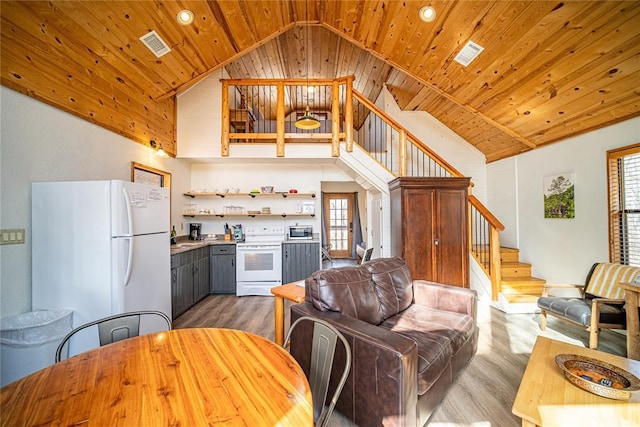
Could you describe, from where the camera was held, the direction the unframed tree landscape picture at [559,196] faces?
facing the viewer and to the left of the viewer

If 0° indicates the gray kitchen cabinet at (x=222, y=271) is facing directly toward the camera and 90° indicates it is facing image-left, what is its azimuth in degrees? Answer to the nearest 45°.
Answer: approximately 0°

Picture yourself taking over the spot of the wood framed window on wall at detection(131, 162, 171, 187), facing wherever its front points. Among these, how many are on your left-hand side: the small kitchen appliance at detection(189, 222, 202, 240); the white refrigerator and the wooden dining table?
1

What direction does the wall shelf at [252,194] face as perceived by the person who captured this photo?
facing the viewer

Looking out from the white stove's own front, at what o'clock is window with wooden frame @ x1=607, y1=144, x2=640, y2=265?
The window with wooden frame is roughly at 10 o'clock from the white stove.

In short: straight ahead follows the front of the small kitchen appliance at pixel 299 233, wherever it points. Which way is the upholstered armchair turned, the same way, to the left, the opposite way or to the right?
to the right

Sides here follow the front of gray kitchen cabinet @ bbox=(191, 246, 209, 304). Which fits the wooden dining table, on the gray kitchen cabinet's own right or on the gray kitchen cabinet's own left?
on the gray kitchen cabinet's own right

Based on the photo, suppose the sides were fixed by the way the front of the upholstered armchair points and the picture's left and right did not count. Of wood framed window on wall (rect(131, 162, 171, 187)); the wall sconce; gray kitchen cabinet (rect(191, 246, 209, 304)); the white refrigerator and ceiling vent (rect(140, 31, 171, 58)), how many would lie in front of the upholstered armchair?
5

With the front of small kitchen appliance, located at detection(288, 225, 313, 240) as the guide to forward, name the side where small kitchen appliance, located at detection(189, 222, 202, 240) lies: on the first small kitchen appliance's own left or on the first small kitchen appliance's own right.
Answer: on the first small kitchen appliance's own right

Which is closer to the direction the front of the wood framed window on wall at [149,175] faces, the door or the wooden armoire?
the wooden armoire

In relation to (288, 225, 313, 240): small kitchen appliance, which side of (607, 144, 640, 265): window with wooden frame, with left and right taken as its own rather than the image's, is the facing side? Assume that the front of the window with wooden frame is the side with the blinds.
front

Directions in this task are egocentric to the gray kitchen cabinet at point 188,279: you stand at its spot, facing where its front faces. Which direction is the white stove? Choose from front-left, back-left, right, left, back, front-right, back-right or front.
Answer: front-left

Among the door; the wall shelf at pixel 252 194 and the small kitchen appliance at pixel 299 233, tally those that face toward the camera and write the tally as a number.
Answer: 3

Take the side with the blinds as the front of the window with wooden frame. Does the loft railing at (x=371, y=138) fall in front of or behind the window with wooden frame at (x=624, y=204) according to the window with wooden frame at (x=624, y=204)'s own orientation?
in front

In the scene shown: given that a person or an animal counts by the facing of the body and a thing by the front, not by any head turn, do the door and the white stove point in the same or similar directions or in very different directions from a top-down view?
same or similar directions

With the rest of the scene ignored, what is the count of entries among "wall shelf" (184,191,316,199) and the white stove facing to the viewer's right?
0

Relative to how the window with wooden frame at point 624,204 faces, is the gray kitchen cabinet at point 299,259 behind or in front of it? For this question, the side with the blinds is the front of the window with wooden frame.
in front

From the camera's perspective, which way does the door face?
toward the camera
